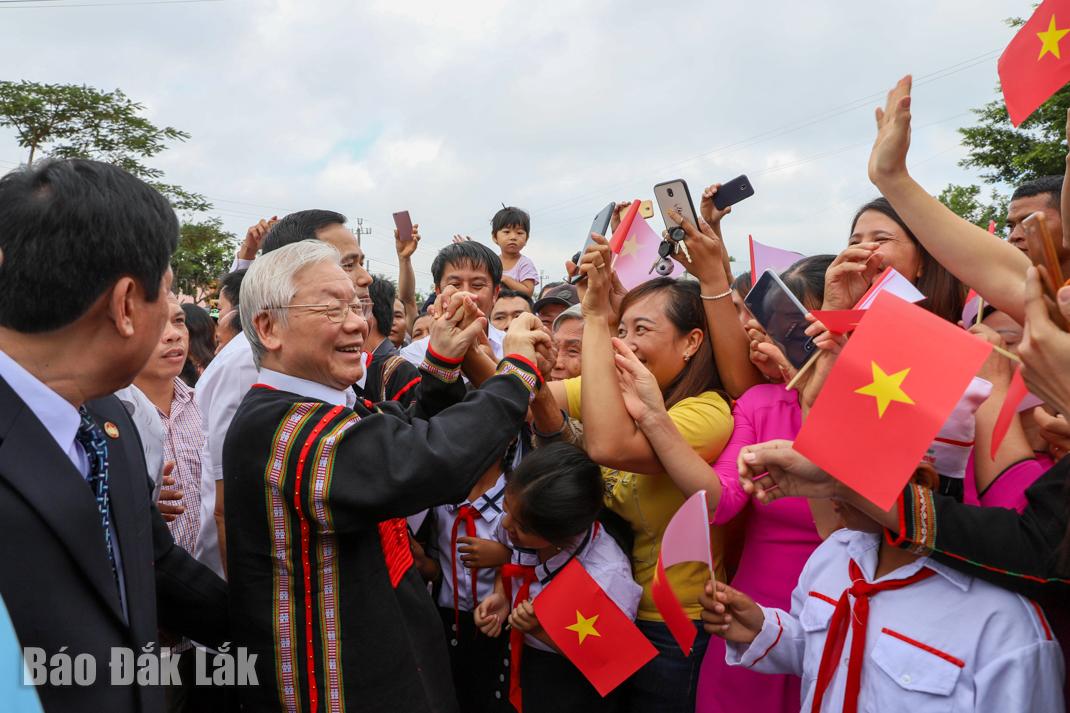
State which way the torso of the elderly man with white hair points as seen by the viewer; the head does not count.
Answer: to the viewer's right

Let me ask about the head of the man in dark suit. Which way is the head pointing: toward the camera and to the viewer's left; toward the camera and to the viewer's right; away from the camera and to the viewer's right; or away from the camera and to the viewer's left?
away from the camera and to the viewer's right

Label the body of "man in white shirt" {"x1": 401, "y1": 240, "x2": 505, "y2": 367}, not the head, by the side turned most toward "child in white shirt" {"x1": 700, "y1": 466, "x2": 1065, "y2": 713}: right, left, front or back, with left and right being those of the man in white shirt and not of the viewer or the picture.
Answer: front

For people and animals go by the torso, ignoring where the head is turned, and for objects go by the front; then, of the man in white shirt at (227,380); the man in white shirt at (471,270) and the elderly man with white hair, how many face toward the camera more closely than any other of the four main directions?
1

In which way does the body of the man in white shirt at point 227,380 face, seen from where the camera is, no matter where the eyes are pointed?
to the viewer's right

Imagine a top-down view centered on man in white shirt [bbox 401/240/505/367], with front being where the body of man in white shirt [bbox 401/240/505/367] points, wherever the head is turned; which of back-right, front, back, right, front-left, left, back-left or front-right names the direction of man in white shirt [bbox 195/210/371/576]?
front-right

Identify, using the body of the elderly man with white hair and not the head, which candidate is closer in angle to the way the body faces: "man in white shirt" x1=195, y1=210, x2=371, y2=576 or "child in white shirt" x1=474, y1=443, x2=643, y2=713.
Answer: the child in white shirt

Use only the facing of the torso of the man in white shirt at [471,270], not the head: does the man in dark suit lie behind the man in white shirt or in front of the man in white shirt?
in front

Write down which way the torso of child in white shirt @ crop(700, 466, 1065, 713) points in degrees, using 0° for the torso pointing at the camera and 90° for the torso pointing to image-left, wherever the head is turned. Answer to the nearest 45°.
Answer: approximately 45°

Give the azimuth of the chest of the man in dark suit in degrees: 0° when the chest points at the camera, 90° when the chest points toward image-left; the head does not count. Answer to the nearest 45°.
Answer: approximately 315°

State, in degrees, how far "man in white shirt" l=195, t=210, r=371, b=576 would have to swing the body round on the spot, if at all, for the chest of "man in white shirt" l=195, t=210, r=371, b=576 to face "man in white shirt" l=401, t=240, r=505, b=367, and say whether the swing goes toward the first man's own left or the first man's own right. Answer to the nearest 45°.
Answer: approximately 45° to the first man's own left
